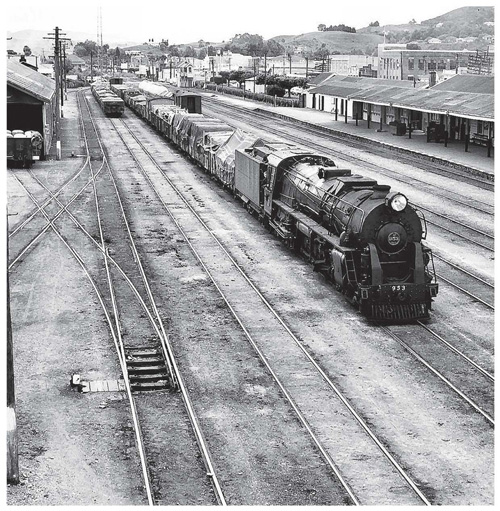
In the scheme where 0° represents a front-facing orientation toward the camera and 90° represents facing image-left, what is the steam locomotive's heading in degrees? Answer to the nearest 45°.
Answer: approximately 315°

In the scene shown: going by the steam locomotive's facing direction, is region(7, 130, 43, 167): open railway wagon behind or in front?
behind
